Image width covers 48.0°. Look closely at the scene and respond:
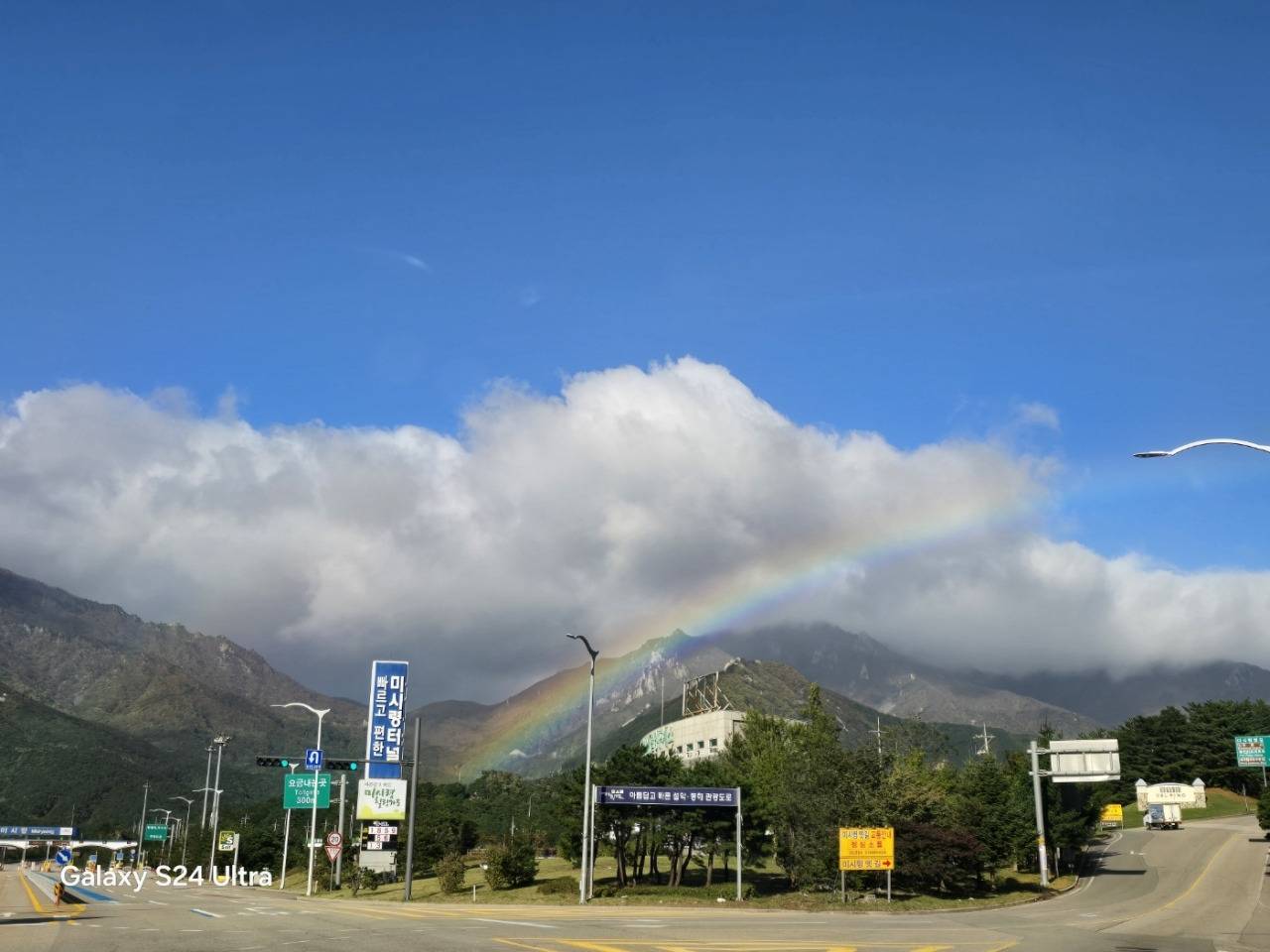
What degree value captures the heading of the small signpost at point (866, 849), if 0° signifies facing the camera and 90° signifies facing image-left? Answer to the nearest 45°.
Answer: approximately 0°
